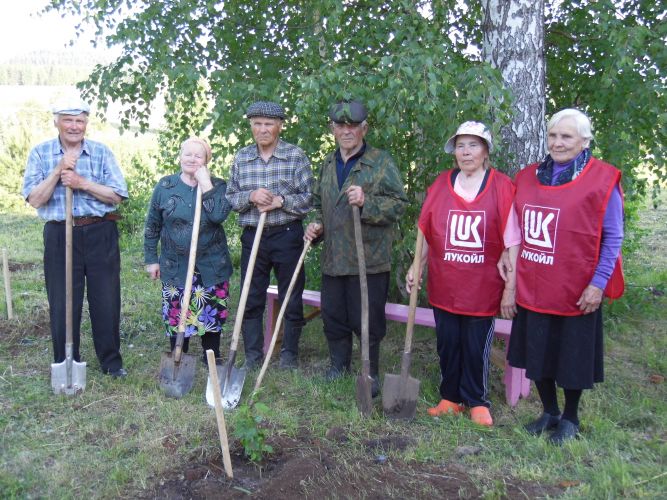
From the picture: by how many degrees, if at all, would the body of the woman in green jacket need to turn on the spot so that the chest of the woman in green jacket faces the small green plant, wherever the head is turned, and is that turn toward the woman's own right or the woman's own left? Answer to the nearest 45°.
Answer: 0° — they already face it

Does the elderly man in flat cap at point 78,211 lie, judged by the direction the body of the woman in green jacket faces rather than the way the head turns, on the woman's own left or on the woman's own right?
on the woman's own right

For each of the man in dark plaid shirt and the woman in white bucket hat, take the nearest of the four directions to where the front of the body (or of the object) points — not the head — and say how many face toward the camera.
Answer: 2

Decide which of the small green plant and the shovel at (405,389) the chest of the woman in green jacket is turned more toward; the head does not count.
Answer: the small green plant

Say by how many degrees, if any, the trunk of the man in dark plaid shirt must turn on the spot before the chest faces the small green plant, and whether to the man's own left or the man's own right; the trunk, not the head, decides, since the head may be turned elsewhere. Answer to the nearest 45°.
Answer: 0° — they already face it

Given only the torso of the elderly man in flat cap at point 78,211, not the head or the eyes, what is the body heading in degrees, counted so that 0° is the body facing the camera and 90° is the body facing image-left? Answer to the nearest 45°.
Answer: approximately 0°

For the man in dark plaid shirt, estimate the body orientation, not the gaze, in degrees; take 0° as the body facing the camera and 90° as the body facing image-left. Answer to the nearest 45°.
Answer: approximately 0°
